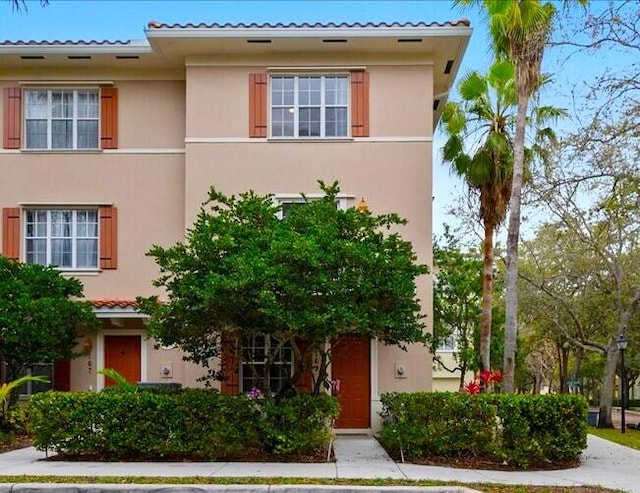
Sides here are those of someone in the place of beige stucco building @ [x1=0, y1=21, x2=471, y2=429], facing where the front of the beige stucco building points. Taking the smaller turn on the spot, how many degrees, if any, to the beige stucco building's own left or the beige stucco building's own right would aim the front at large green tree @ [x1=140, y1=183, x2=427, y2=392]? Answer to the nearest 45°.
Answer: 0° — it already faces it

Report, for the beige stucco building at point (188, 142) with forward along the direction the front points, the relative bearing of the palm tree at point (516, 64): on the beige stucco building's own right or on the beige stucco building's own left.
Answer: on the beige stucco building's own left

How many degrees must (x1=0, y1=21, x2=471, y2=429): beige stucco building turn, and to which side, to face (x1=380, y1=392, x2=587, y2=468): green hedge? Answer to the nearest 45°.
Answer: approximately 45° to its left

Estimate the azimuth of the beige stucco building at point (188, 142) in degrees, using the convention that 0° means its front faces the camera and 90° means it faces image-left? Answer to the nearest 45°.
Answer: approximately 0°

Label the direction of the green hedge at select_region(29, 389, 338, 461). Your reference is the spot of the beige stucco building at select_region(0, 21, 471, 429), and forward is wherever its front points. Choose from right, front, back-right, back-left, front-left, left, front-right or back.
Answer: front

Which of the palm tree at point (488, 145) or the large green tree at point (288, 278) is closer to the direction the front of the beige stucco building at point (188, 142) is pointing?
the large green tree

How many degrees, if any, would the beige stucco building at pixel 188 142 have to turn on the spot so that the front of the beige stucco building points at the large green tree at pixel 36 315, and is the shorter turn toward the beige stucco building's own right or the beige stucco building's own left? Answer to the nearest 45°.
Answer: approximately 45° to the beige stucco building's own right
